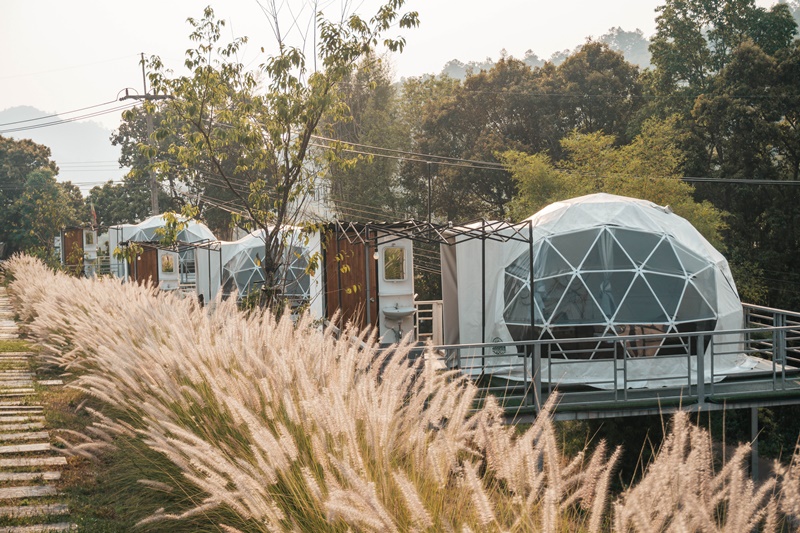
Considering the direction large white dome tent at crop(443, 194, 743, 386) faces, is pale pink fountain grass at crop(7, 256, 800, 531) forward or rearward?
forward

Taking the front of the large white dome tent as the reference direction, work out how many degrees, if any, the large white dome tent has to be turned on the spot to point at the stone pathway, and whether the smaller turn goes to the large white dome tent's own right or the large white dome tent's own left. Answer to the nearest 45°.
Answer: approximately 45° to the large white dome tent's own right

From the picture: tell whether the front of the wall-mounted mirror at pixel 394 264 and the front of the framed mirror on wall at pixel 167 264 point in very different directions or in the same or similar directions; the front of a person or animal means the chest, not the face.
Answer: same or similar directions

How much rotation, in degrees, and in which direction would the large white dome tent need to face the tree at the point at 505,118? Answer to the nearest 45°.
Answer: approximately 180°

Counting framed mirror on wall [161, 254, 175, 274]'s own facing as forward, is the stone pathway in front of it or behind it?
in front

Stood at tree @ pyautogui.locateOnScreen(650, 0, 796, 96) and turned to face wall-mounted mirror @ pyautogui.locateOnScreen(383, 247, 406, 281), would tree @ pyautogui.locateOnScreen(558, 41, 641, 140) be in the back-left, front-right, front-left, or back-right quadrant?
front-right

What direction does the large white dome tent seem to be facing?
toward the camera

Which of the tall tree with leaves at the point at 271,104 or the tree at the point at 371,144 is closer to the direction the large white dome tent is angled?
the tall tree with leaves

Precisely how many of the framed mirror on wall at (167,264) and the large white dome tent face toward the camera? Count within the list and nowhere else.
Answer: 2

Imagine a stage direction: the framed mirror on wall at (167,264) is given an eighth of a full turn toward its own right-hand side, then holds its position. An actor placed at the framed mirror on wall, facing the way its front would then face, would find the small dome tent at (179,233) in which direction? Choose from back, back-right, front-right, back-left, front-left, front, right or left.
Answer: back-right

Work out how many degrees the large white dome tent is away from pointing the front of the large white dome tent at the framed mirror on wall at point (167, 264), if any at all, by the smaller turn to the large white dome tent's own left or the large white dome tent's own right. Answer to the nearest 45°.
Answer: approximately 135° to the large white dome tent's own right

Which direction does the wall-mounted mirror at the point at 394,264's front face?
toward the camera

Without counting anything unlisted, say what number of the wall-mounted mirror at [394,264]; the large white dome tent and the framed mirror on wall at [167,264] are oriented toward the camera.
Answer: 3

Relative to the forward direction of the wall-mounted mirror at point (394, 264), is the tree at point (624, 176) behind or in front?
behind
